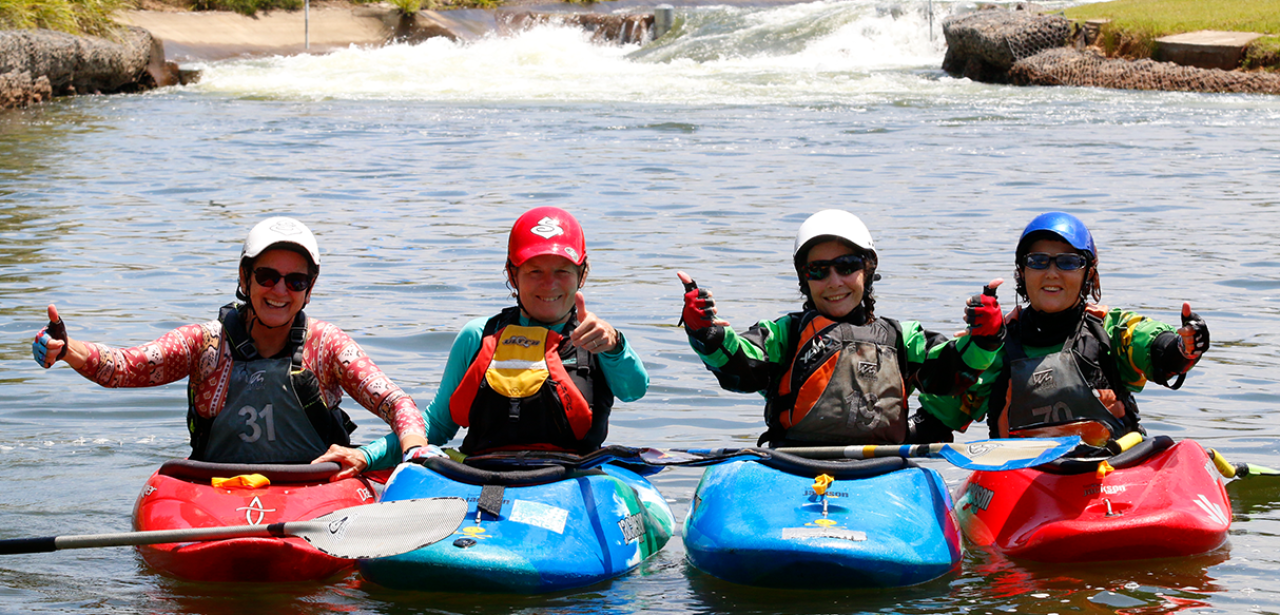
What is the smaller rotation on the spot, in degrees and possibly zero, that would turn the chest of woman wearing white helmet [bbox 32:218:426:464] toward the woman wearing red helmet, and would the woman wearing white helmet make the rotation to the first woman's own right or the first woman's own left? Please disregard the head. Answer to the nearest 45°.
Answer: approximately 90° to the first woman's own left

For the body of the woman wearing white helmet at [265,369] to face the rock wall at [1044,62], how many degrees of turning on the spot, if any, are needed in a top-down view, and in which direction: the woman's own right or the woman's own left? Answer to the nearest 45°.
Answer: approximately 135° to the woman's own left

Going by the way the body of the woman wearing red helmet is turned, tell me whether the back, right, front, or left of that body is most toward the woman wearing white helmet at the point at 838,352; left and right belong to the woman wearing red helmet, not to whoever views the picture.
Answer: left

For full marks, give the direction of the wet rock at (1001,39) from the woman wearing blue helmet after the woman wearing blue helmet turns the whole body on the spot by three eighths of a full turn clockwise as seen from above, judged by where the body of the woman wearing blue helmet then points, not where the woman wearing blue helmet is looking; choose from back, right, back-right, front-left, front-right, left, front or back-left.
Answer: front-right

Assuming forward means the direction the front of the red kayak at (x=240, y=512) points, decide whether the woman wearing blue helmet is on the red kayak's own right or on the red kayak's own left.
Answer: on the red kayak's own left

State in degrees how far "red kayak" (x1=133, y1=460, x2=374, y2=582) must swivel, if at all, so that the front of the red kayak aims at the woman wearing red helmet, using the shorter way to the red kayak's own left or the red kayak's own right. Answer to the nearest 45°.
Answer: approximately 90° to the red kayak's own left

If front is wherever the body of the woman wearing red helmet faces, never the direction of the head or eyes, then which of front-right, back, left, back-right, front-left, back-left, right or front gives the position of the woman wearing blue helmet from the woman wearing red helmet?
left

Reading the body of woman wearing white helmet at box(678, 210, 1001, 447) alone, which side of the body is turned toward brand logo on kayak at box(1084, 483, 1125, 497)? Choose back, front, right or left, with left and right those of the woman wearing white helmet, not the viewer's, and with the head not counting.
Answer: left
